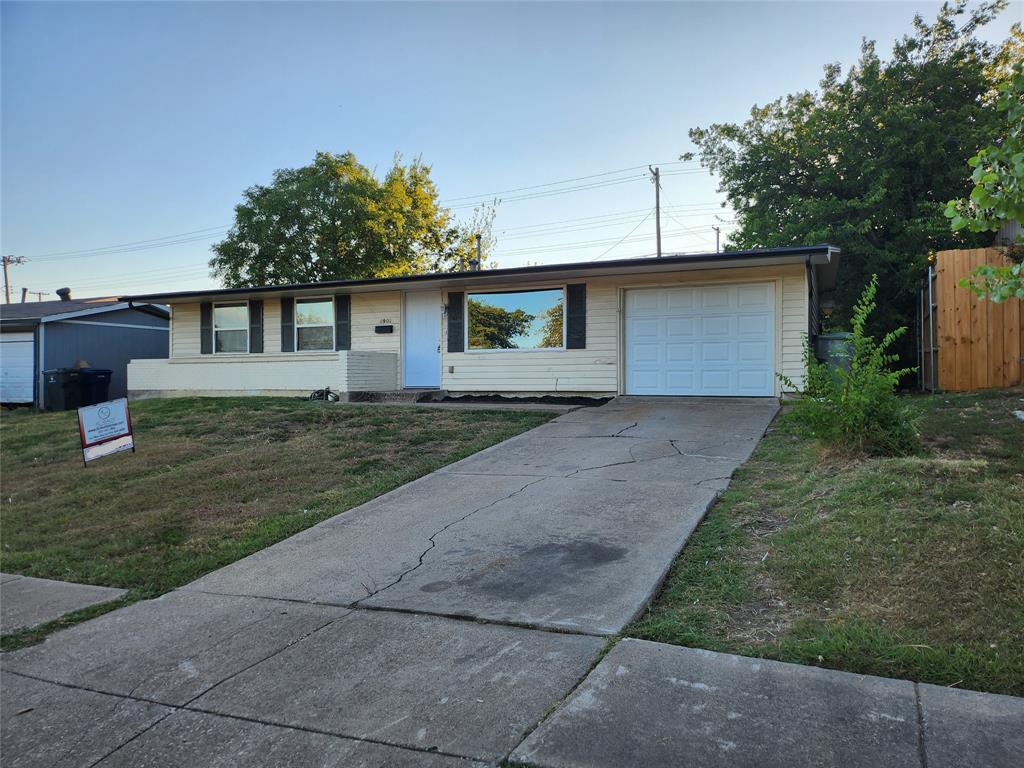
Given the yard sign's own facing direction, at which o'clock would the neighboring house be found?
The neighboring house is roughly at 6 o'clock from the yard sign.

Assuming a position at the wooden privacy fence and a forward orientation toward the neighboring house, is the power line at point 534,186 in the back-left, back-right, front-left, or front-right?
front-right

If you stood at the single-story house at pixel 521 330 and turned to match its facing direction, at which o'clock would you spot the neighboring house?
The neighboring house is roughly at 4 o'clock from the single-story house.

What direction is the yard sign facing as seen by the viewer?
toward the camera

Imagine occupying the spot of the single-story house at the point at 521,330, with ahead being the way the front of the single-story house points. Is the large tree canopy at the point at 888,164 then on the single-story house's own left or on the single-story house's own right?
on the single-story house's own left

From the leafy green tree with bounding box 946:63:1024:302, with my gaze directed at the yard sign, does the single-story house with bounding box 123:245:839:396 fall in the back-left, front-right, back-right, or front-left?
front-right

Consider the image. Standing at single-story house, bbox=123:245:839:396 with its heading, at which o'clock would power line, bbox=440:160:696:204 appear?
The power line is roughly at 6 o'clock from the single-story house.

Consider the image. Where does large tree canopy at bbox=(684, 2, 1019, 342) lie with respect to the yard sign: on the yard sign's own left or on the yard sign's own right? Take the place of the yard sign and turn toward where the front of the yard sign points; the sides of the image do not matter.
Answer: on the yard sign's own left

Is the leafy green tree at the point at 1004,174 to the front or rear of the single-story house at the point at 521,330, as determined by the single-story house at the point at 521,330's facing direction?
to the front

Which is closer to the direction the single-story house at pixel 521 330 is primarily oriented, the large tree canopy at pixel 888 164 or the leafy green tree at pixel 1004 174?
the leafy green tree

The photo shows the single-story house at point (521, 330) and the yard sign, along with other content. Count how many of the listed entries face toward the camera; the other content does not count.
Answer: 2

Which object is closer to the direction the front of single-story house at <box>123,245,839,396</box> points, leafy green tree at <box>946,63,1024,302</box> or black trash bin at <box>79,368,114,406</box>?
the leafy green tree

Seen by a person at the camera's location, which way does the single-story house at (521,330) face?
facing the viewer

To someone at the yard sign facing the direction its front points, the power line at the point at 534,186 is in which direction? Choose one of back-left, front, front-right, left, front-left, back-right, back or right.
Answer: back-left
